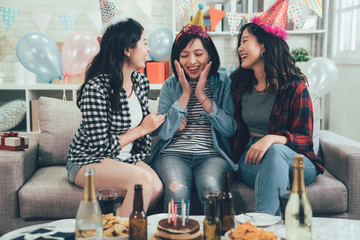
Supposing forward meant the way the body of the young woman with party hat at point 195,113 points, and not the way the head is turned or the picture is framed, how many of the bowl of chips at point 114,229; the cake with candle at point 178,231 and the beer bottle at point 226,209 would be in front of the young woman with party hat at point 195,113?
3

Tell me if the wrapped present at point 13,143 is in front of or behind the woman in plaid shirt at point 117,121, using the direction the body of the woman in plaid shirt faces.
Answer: behind

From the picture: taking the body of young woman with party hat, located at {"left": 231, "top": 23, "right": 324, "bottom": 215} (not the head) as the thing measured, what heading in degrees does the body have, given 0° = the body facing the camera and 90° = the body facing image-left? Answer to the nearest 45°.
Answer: approximately 45°

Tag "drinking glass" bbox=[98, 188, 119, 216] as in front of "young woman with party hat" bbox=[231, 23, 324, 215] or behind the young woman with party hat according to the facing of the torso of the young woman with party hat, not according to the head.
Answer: in front

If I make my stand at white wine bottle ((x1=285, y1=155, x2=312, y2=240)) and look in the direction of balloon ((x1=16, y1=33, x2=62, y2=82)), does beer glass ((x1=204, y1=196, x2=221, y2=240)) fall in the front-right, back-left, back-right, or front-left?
front-left

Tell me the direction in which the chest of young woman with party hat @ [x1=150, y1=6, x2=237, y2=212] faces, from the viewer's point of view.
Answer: toward the camera

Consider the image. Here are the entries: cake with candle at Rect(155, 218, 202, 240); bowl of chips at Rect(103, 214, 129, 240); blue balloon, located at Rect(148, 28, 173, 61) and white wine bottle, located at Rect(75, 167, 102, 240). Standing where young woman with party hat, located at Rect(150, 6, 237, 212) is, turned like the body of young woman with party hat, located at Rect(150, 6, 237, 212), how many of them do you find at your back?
1

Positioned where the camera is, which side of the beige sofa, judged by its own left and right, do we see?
front

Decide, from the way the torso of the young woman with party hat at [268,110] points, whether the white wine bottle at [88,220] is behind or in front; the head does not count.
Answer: in front

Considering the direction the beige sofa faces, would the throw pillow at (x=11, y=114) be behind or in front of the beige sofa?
behind

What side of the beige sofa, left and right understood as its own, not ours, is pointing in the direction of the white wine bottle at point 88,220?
front

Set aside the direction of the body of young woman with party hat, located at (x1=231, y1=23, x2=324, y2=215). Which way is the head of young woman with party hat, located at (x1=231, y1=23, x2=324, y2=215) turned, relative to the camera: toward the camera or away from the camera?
toward the camera

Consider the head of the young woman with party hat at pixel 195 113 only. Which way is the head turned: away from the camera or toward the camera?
toward the camera

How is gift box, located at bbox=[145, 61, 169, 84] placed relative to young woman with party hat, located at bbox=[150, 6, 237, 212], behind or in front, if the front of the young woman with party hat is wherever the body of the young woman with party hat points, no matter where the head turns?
behind

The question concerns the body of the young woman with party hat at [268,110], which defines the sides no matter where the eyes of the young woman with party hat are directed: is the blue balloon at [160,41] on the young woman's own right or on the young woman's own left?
on the young woman's own right

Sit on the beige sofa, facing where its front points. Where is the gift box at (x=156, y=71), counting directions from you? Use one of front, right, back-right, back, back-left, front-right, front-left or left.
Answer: back
